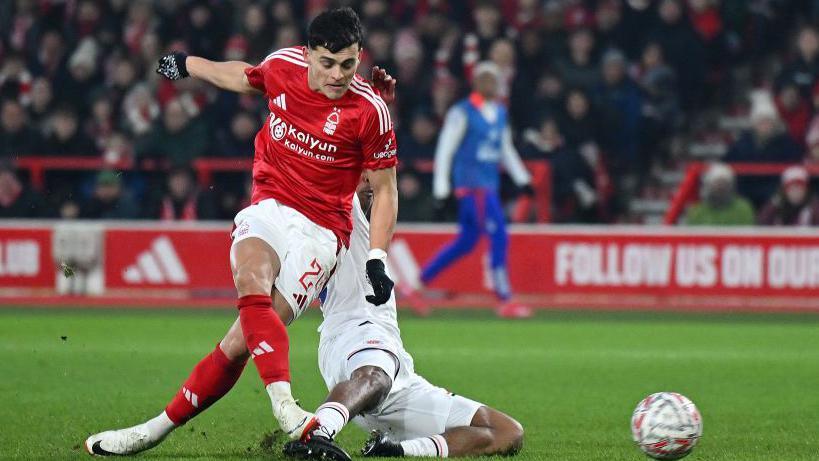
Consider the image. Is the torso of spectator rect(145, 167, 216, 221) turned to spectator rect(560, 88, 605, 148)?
no

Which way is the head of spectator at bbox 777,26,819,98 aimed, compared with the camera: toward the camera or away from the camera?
toward the camera

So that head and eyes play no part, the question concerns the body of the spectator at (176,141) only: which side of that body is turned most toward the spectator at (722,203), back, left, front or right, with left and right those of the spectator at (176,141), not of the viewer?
left

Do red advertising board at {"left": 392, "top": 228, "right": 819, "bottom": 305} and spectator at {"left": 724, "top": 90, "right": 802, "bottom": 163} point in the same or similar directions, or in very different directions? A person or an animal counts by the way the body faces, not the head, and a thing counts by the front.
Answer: same or similar directions

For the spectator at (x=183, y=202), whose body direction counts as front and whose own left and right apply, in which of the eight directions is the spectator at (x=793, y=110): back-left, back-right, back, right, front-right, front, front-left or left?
left

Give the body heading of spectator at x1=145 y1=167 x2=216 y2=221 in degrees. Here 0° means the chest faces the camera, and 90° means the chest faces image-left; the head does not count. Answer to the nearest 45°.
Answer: approximately 0°

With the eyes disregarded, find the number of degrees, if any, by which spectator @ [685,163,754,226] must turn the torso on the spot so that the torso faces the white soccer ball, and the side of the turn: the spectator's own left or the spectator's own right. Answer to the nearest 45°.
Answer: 0° — they already face it

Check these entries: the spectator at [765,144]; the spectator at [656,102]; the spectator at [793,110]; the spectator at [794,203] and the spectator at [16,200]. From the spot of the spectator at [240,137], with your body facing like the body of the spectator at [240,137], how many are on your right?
1

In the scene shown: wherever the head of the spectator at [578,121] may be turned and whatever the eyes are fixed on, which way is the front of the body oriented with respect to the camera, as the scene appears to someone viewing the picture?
toward the camera

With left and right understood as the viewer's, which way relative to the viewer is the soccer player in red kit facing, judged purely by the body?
facing the viewer

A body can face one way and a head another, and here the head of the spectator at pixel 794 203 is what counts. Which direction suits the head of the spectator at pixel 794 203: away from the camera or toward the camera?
toward the camera

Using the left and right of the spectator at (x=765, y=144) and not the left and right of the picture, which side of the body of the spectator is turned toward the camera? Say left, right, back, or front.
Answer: front

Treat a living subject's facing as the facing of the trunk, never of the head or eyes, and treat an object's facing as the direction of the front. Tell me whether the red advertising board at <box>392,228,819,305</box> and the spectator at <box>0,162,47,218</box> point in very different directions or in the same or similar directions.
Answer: same or similar directions

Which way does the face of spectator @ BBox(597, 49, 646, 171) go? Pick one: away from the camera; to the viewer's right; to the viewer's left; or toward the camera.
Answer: toward the camera

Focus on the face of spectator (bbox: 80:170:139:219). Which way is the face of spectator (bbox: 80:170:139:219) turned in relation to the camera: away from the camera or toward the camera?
toward the camera
